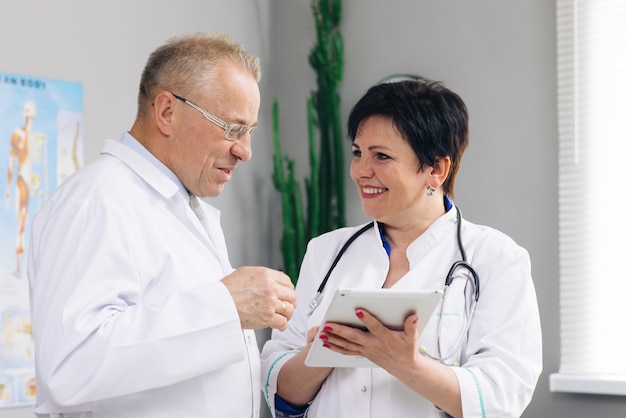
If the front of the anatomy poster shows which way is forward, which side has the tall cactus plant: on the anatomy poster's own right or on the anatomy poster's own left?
on the anatomy poster's own left

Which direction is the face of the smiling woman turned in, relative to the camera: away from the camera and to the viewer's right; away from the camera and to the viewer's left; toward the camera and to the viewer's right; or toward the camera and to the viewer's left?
toward the camera and to the viewer's left

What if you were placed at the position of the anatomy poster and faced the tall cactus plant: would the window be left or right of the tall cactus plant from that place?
right

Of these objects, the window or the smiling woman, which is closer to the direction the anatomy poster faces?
the smiling woman

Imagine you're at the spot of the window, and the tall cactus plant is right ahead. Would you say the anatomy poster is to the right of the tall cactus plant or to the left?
left

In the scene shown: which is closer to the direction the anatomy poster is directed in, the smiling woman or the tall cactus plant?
the smiling woman

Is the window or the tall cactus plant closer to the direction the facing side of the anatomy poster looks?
the window

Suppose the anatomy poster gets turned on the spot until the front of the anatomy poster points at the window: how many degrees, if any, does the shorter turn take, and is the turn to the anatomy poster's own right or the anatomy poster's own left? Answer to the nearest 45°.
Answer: approximately 45° to the anatomy poster's own left

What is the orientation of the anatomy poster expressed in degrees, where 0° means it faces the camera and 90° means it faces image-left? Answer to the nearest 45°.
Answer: approximately 315°

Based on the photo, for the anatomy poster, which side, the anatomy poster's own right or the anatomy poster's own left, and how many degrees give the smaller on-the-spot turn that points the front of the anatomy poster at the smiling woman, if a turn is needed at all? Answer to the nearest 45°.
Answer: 0° — it already faces them
